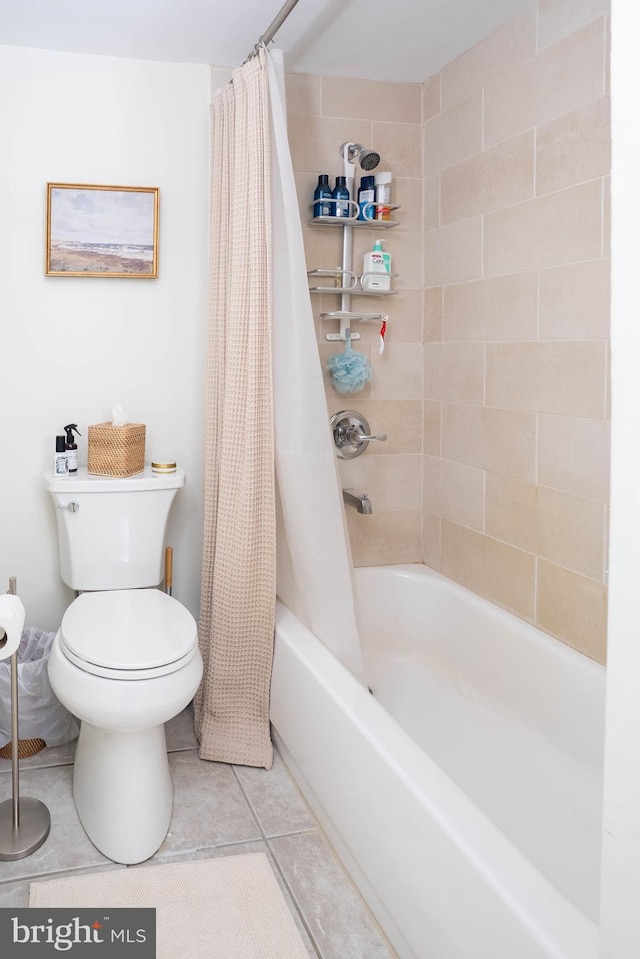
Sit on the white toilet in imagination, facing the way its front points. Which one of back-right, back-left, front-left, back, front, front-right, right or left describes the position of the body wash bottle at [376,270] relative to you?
back-left

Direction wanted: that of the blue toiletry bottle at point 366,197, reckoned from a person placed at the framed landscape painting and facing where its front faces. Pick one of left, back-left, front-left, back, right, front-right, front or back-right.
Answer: left

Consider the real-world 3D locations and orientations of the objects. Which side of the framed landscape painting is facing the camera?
front

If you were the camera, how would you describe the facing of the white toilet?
facing the viewer

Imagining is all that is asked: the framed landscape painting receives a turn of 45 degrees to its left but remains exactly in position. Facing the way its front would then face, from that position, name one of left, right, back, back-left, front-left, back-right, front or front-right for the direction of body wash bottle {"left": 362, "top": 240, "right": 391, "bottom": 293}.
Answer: front-left

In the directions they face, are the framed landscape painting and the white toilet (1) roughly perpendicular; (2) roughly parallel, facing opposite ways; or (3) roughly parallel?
roughly parallel

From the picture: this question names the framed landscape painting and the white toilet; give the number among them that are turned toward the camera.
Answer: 2
